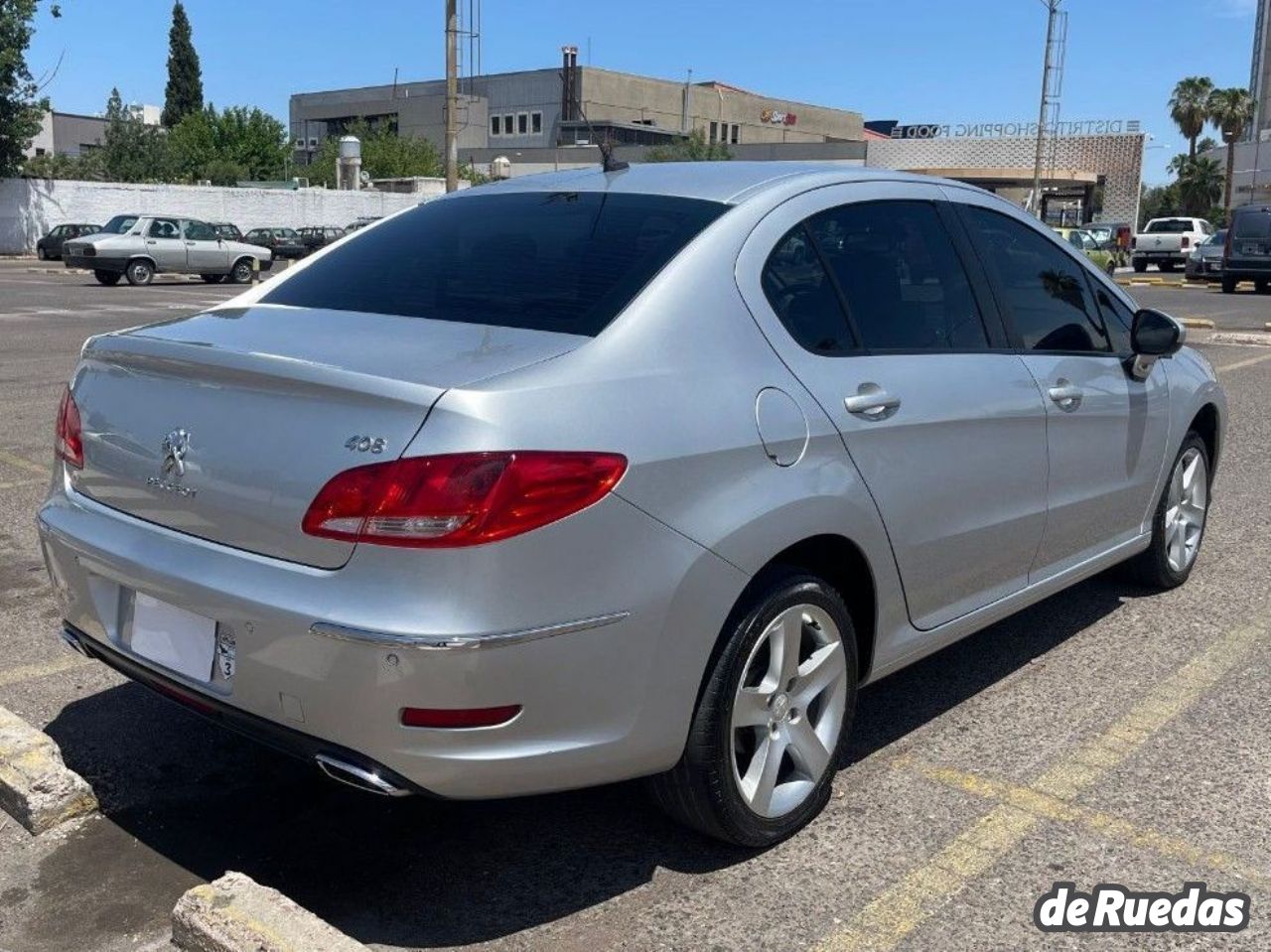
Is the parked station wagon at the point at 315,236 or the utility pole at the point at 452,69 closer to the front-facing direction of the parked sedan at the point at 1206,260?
the utility pole

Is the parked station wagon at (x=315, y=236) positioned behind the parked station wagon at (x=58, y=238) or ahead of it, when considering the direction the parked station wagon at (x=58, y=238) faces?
behind

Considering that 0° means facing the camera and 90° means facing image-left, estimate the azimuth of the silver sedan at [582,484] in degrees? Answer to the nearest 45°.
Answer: approximately 225°

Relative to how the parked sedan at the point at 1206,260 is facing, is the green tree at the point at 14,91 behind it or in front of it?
in front

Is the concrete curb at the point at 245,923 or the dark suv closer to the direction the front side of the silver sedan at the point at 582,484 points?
the dark suv

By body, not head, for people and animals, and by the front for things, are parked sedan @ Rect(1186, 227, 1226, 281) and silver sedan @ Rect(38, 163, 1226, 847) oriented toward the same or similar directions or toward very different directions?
very different directions

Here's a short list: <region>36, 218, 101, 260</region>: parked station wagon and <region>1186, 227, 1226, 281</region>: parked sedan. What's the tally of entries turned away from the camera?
0

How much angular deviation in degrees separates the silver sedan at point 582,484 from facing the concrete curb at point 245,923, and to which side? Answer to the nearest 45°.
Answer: approximately 180°

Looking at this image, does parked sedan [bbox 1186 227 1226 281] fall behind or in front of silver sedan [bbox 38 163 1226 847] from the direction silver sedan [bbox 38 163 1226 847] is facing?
in front

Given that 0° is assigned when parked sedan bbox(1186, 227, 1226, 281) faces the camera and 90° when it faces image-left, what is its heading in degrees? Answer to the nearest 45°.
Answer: approximately 45°

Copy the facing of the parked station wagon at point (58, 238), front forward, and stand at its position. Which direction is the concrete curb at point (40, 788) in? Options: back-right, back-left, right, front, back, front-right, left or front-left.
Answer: front-left

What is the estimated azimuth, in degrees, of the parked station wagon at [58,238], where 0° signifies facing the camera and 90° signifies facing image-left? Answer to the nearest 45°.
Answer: approximately 45°

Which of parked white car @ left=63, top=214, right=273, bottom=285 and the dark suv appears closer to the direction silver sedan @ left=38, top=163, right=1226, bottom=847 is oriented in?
the dark suv

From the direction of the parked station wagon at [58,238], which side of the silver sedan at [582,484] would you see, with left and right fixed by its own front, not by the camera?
left
